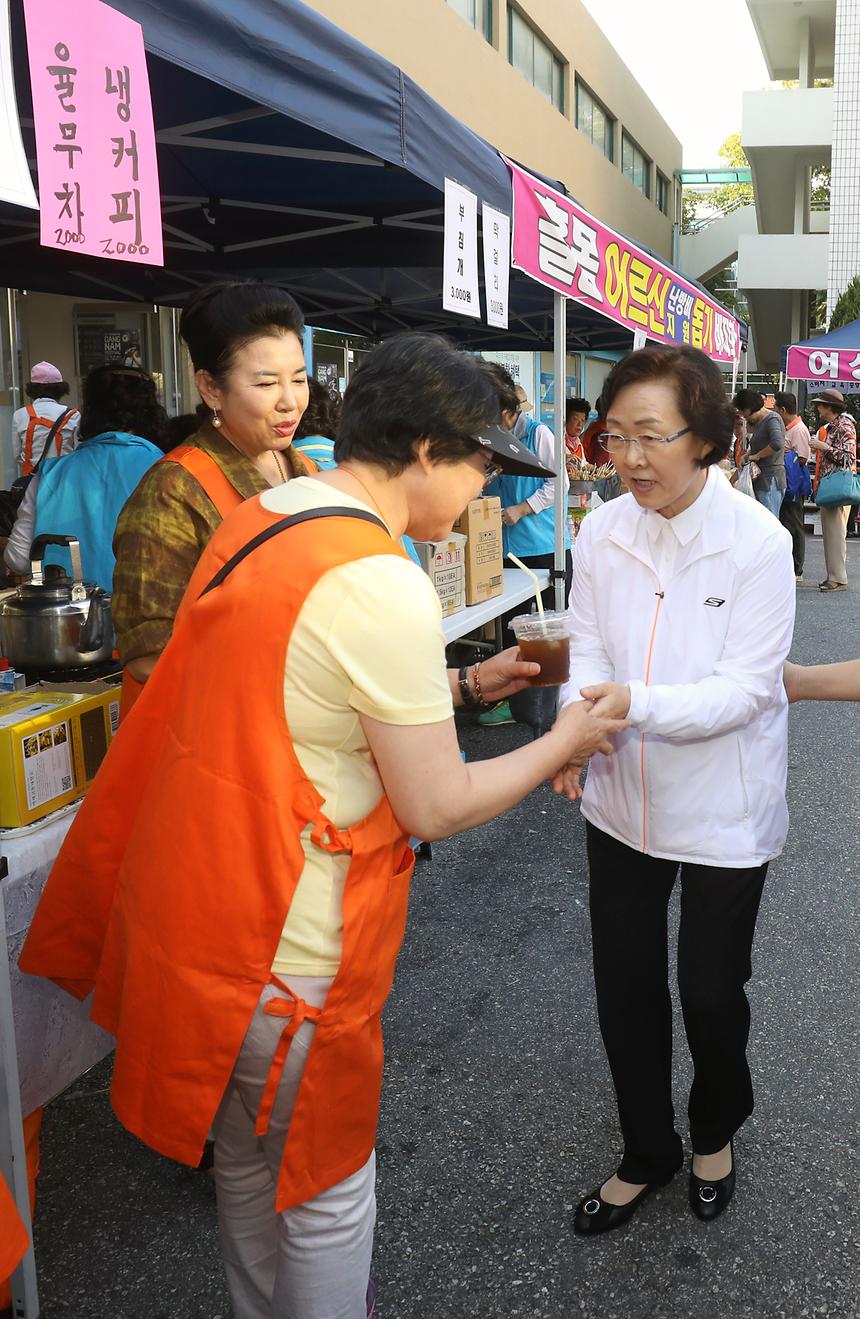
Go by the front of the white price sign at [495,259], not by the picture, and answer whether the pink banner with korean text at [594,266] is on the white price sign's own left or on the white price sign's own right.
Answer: on the white price sign's own left

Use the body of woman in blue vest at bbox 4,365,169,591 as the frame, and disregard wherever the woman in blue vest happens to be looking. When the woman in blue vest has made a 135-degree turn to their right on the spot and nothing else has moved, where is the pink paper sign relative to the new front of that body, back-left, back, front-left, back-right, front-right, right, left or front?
front-right

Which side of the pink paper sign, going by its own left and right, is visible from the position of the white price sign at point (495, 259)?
left

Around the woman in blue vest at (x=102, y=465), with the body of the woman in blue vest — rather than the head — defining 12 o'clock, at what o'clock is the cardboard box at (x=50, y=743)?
The cardboard box is roughly at 6 o'clock from the woman in blue vest.

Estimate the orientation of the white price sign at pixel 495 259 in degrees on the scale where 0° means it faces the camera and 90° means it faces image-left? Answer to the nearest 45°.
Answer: approximately 315°

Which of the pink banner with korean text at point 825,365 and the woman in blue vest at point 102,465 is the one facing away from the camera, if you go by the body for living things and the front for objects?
the woman in blue vest

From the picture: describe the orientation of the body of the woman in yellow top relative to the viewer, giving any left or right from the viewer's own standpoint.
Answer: facing away from the viewer and to the right of the viewer

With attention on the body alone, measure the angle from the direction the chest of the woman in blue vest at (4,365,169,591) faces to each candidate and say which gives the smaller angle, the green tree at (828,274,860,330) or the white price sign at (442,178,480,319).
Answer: the green tree

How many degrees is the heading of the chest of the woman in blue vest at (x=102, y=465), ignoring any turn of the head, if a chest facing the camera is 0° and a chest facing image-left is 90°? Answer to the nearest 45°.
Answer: approximately 180°
